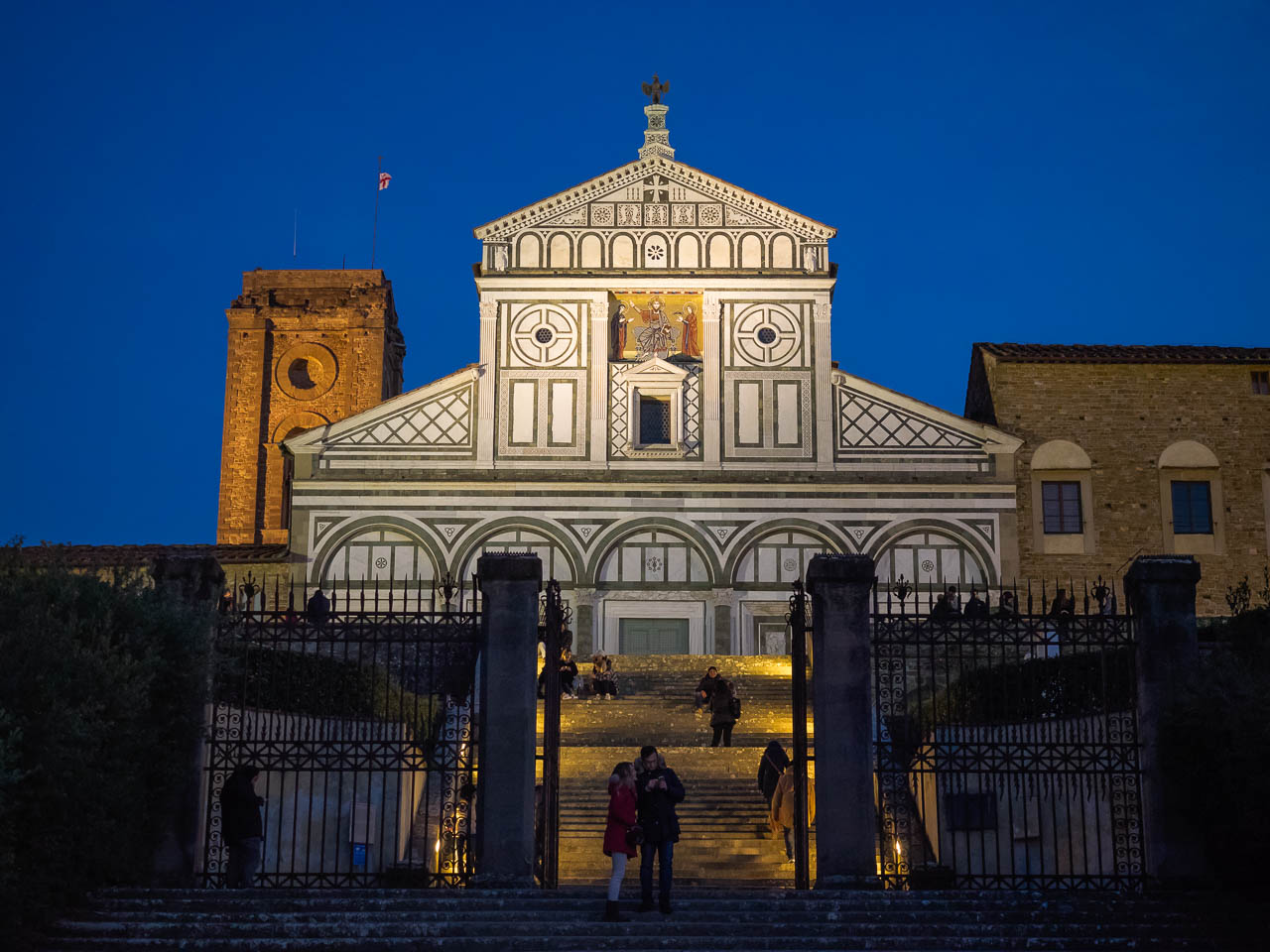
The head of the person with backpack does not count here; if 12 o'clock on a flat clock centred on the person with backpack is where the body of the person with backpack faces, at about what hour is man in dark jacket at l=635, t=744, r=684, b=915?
The man in dark jacket is roughly at 6 o'clock from the person with backpack.

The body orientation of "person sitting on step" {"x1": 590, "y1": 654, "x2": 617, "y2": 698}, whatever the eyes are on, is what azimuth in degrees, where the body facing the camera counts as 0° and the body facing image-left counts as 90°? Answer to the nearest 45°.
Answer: approximately 0°

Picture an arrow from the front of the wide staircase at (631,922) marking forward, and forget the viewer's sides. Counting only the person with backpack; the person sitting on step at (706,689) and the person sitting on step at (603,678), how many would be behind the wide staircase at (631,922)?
3

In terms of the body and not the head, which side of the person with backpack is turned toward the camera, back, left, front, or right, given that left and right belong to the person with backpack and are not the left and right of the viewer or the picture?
back

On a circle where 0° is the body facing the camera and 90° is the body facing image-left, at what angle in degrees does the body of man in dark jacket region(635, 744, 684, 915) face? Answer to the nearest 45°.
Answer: approximately 0°

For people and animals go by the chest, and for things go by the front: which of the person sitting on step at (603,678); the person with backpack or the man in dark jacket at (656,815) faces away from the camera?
the person with backpack

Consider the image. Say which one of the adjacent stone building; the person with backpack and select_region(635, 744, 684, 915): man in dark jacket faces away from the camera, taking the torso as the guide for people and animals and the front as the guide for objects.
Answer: the person with backpack

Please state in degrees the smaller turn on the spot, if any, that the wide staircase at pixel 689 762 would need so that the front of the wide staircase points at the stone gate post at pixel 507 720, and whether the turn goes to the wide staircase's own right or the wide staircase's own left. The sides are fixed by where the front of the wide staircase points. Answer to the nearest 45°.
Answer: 0° — it already faces it

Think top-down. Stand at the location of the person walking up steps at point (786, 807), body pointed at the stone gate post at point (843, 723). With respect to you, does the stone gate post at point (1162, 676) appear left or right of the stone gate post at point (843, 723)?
left

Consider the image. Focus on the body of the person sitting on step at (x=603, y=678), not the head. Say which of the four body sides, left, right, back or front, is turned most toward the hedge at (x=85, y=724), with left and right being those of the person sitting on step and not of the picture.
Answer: front
